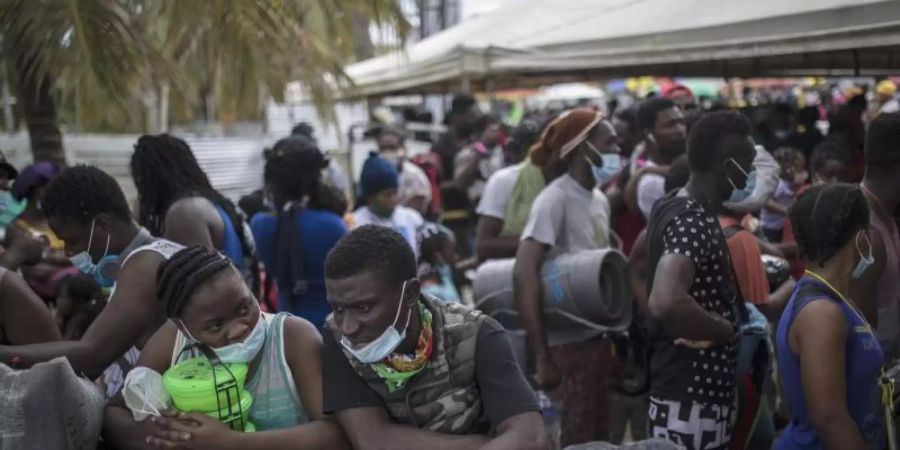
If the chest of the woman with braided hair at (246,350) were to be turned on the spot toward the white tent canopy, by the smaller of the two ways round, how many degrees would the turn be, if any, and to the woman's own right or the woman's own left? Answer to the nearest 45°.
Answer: approximately 135° to the woman's own left

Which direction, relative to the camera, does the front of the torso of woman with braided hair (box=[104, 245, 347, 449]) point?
toward the camera

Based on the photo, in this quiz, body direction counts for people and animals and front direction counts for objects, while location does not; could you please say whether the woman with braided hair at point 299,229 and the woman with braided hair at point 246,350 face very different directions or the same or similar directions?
very different directions

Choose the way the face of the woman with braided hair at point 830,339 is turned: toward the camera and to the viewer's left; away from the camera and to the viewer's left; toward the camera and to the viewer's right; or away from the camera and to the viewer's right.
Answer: away from the camera and to the viewer's right

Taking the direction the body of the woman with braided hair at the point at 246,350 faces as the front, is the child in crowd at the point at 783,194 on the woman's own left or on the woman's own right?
on the woman's own left

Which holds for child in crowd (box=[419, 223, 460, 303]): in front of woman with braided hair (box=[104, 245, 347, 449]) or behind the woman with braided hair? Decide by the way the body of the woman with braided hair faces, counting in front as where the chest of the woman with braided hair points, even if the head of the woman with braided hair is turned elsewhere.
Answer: behind

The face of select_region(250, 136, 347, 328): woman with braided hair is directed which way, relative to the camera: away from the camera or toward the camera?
away from the camera

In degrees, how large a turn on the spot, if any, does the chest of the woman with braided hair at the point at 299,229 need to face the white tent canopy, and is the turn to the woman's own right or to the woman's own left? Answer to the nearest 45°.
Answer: approximately 45° to the woman's own right

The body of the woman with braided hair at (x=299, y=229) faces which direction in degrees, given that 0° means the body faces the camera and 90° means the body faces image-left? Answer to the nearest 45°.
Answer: approximately 180°

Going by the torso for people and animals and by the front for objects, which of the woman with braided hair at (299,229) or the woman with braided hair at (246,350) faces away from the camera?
the woman with braided hair at (299,229)

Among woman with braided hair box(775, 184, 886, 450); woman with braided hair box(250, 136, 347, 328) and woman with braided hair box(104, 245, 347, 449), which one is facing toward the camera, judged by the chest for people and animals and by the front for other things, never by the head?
woman with braided hair box(104, 245, 347, 449)

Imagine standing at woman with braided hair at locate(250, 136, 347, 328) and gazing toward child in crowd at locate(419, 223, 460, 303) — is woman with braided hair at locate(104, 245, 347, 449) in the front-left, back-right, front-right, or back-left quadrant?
back-right
